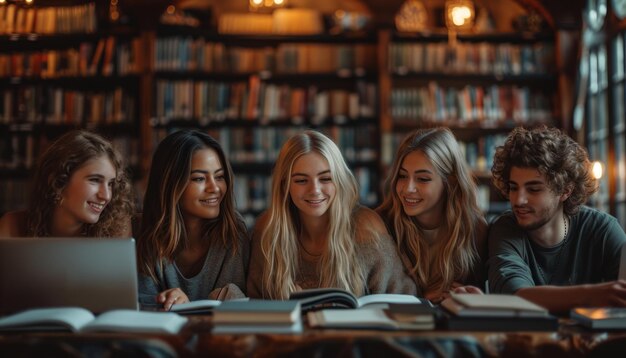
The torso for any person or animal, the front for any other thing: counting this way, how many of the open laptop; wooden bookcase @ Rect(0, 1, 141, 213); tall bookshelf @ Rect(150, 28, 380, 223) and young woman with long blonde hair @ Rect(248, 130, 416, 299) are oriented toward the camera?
3

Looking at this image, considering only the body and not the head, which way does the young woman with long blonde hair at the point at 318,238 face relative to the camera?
toward the camera

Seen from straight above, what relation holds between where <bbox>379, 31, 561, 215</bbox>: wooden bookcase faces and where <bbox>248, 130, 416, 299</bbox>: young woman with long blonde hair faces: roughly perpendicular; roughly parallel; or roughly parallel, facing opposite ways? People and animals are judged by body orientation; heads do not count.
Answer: roughly parallel

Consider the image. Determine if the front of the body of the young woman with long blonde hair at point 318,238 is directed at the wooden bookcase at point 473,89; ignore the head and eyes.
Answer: no

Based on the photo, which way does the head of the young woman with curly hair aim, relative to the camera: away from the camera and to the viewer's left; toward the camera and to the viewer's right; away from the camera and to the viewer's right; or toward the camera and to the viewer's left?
toward the camera and to the viewer's right

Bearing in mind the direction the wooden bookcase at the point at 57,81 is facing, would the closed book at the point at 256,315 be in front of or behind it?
in front

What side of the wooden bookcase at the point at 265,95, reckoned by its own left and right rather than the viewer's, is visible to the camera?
front

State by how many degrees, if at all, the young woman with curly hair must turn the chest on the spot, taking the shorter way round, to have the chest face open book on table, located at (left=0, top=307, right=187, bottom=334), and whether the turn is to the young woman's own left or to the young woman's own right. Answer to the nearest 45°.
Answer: approximately 45° to the young woman's own right

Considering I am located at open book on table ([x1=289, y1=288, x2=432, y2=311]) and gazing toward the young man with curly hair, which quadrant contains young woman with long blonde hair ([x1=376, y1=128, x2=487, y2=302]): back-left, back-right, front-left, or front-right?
front-left

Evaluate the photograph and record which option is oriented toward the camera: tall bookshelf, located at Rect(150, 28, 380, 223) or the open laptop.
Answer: the tall bookshelf

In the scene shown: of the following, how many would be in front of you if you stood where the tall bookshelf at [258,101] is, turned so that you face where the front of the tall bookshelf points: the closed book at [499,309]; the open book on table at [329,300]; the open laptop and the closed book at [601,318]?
4

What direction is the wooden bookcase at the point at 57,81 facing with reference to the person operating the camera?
facing the viewer

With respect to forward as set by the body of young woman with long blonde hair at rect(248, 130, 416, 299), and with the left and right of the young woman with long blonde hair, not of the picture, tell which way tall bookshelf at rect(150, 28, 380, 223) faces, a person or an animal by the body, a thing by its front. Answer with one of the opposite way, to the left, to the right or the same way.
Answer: the same way

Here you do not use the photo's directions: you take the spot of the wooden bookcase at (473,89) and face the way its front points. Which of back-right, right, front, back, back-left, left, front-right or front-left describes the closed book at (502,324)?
front

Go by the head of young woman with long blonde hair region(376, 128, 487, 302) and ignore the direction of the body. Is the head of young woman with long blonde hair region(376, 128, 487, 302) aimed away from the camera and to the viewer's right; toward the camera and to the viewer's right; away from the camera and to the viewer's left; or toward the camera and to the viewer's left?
toward the camera and to the viewer's left

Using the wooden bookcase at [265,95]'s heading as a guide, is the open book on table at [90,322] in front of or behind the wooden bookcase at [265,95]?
in front

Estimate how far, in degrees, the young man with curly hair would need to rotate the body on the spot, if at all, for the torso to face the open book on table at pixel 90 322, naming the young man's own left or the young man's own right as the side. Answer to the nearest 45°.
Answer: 0° — they already face it

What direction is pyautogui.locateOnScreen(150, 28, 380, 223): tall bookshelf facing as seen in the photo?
toward the camera

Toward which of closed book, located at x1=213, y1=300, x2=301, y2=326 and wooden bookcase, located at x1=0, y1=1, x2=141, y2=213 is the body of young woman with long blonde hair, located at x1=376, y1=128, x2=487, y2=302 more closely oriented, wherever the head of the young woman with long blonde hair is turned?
the closed book

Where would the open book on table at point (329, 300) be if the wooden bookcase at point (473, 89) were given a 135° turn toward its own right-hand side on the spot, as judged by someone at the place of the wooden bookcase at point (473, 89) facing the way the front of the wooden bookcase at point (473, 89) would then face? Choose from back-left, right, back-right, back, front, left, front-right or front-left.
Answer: back-left

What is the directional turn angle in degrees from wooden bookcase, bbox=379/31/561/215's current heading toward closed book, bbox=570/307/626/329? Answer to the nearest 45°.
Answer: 0° — it already faces it
